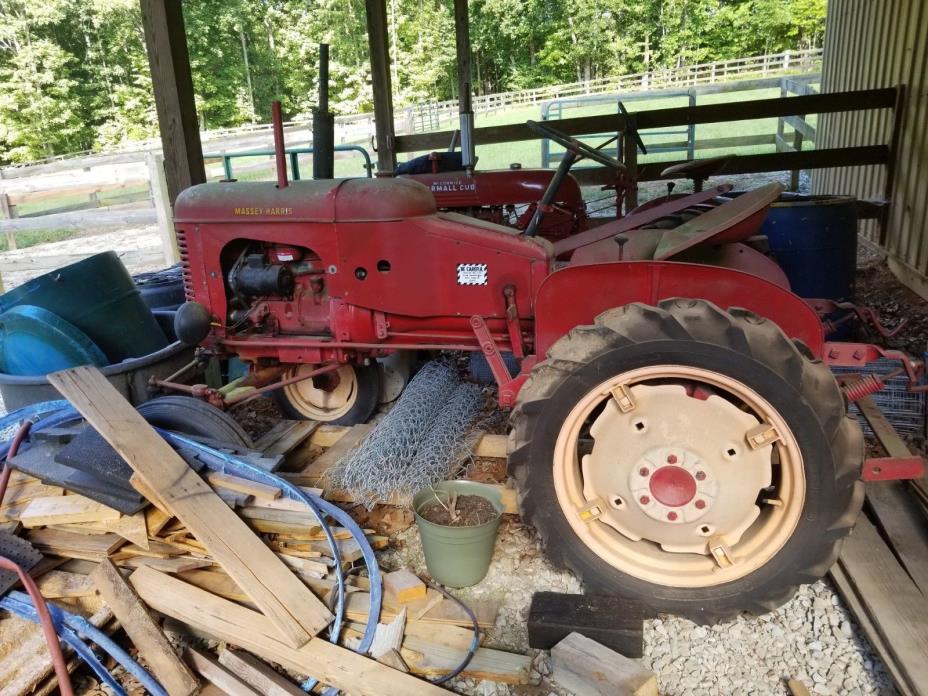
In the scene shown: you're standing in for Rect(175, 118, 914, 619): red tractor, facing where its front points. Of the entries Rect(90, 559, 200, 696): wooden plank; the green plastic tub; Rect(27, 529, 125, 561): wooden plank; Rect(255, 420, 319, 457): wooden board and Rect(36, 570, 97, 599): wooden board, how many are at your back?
0

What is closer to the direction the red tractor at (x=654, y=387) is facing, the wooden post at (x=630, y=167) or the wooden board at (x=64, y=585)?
the wooden board

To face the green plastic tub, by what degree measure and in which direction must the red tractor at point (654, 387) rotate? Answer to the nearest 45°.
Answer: approximately 45° to its right

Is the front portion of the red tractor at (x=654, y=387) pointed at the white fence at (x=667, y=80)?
no

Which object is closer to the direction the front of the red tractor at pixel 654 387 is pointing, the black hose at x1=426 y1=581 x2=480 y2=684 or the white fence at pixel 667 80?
the black hose

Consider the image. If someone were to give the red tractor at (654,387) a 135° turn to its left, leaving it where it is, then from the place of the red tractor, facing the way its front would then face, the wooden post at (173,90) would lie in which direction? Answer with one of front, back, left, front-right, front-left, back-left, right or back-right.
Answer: back

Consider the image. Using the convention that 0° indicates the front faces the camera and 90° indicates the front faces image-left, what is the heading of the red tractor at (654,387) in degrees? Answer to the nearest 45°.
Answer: approximately 90°

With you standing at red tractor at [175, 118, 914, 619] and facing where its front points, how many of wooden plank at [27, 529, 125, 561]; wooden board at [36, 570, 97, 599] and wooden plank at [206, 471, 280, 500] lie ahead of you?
3

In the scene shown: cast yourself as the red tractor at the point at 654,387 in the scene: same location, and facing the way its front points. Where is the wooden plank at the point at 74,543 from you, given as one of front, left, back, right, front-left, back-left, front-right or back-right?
front

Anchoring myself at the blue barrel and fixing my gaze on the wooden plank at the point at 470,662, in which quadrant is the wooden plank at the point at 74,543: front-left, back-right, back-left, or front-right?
front-right

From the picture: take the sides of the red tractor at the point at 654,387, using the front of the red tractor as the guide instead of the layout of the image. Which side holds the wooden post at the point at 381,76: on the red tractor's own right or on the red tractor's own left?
on the red tractor's own right
